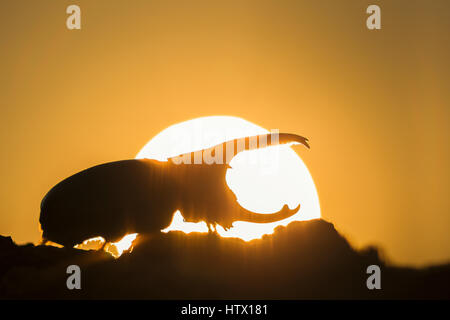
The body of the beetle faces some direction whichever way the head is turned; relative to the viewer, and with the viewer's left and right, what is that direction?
facing to the right of the viewer
